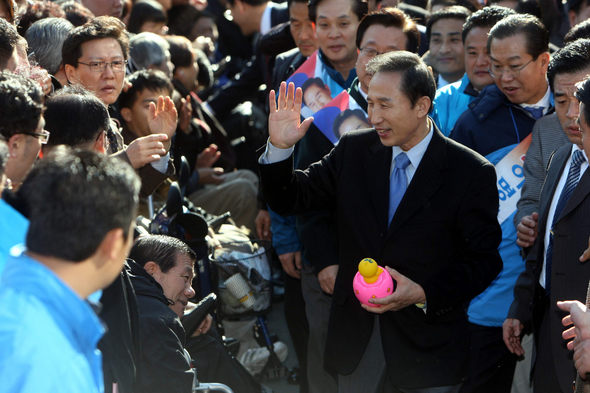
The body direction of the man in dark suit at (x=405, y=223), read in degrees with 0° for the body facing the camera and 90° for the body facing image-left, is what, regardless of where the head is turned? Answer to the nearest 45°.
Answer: approximately 45°

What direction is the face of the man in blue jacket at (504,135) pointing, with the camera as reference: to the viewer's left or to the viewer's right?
to the viewer's left

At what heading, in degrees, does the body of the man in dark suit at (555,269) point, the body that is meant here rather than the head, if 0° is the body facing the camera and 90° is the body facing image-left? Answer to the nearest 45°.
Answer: approximately 45°

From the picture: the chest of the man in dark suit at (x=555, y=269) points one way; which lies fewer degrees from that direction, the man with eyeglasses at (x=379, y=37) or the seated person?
the seated person

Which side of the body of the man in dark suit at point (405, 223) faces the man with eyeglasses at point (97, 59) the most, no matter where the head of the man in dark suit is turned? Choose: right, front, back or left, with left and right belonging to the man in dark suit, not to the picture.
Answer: right

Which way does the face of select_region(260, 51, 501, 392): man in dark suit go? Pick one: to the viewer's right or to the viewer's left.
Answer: to the viewer's left

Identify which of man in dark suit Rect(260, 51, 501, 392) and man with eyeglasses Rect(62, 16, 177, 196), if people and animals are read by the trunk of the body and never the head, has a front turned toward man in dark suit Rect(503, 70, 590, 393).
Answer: the man with eyeglasses

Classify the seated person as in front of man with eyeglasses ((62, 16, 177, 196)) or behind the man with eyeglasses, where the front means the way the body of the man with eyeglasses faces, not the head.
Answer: in front

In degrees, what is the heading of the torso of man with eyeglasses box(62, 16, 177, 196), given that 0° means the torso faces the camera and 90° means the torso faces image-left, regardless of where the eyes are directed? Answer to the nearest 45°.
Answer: approximately 315°

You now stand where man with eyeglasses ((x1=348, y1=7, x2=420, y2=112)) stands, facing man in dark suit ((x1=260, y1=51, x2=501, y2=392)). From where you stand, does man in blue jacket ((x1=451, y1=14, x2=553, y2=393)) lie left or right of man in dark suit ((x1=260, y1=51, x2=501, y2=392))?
left

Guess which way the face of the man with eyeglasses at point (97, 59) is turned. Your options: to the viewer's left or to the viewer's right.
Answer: to the viewer's right

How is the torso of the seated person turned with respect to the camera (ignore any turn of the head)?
to the viewer's right
